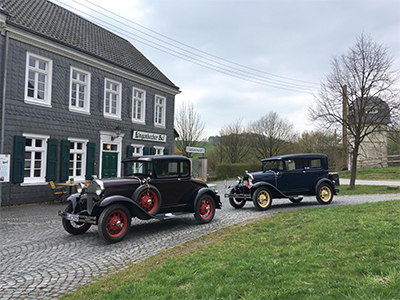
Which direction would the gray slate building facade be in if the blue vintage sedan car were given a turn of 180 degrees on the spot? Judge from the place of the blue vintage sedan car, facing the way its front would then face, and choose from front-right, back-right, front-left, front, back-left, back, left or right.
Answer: back-left

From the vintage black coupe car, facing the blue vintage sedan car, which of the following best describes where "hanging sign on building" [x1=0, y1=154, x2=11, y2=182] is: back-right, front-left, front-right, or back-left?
back-left

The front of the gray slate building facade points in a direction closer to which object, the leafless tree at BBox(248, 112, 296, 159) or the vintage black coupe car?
the vintage black coupe car

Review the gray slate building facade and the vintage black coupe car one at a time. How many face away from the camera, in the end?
0

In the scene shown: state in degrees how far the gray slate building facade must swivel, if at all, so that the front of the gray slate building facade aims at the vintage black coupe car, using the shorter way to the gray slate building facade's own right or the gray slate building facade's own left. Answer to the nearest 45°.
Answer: approximately 45° to the gray slate building facade's own right

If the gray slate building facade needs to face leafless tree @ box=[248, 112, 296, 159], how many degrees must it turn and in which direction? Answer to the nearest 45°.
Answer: approximately 90° to its left

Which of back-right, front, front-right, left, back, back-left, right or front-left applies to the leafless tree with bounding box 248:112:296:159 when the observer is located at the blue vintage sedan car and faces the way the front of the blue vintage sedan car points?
back-right

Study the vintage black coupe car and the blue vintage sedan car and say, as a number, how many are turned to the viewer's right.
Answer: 0

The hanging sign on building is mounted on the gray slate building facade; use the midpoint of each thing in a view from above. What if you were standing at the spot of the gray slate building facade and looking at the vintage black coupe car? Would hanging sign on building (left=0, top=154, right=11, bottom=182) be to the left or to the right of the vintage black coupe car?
right

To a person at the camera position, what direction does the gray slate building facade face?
facing the viewer and to the right of the viewer

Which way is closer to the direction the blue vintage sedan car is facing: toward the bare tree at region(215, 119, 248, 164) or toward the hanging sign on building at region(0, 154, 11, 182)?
the hanging sign on building

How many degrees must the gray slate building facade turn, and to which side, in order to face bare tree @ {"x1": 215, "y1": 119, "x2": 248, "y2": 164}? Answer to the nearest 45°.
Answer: approximately 90° to its left

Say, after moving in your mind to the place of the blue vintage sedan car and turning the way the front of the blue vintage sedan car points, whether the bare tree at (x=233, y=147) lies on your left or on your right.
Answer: on your right

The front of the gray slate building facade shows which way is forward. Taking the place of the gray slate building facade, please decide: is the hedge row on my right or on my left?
on my left

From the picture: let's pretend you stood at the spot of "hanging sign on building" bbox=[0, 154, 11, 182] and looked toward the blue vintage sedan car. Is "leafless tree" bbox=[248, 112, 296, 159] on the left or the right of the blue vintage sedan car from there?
left

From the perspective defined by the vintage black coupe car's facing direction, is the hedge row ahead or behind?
behind

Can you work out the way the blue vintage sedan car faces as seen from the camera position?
facing the viewer and to the left of the viewer

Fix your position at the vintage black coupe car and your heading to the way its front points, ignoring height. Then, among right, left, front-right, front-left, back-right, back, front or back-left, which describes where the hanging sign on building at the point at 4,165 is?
right
